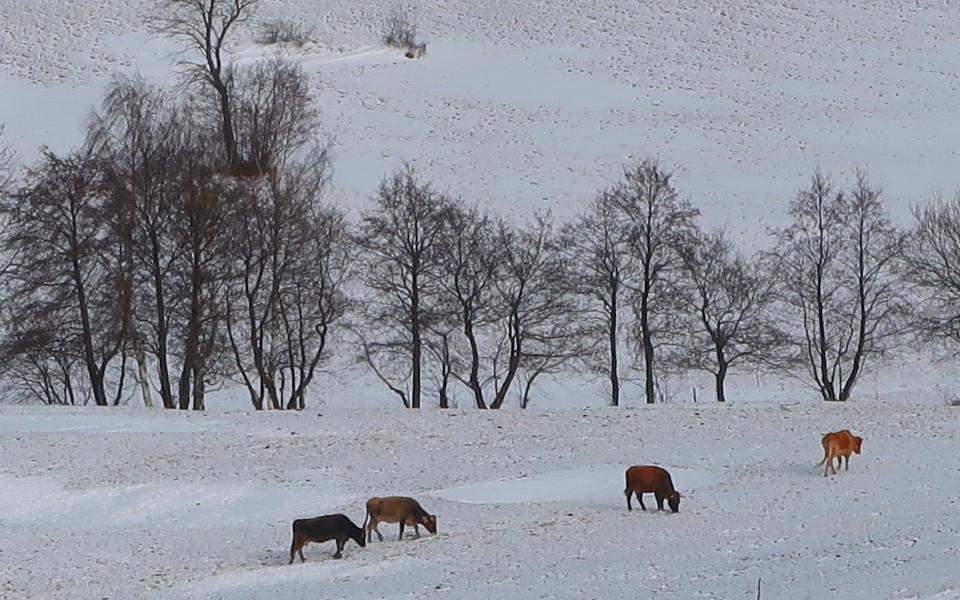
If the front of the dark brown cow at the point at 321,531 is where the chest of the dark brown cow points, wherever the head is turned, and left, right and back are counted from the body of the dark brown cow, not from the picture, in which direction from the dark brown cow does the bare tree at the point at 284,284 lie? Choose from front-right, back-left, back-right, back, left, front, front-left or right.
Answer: left

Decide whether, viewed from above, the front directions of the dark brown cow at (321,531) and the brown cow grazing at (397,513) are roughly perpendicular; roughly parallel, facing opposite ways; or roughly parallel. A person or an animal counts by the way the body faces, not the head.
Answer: roughly parallel

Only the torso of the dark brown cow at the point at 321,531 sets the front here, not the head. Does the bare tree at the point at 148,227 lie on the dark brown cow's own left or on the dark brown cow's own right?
on the dark brown cow's own left

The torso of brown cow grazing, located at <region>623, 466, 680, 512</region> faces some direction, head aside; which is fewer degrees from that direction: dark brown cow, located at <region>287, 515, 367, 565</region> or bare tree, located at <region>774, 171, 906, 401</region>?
the bare tree

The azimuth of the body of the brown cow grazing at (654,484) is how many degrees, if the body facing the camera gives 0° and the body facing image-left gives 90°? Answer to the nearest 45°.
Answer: approximately 270°

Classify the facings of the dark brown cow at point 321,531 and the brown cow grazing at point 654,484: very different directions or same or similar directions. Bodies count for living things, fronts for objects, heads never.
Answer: same or similar directions

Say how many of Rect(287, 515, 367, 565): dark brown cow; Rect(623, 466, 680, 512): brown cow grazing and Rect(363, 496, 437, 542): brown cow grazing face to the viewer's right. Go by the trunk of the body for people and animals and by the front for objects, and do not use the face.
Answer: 3

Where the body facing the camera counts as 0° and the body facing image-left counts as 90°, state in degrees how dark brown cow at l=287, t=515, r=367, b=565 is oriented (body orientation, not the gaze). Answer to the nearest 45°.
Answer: approximately 270°

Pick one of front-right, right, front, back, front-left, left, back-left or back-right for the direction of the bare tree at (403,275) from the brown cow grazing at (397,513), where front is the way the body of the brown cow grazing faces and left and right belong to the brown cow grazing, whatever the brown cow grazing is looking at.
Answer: left

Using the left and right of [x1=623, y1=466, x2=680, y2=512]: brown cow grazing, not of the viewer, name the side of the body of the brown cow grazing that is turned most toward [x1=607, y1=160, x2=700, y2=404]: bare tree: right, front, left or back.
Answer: left

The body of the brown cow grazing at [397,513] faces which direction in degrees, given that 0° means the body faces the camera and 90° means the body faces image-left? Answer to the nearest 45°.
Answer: approximately 270°

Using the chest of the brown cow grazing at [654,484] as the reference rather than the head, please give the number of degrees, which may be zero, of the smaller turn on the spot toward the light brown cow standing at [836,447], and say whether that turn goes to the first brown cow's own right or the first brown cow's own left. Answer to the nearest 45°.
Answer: approximately 45° to the first brown cow's own left
